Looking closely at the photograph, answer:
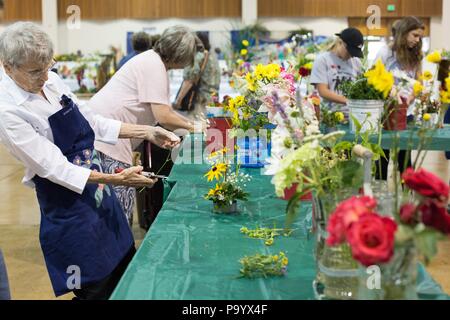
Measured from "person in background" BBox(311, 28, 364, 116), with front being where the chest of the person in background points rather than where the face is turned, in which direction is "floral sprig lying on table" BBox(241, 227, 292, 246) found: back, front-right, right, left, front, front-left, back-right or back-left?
front-right

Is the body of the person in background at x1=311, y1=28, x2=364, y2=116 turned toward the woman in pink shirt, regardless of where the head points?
no

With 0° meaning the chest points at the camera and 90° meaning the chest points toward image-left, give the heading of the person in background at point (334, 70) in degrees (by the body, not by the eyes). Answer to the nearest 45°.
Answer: approximately 315°

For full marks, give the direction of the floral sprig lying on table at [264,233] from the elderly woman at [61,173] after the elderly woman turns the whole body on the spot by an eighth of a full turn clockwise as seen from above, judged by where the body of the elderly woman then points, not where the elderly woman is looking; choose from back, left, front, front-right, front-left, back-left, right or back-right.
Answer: front-left

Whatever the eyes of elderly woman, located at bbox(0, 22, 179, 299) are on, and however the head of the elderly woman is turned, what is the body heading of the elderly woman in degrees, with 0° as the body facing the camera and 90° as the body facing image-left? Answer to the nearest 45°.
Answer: approximately 315°

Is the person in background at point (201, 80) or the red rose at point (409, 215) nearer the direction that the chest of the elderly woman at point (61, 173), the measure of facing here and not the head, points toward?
the red rose

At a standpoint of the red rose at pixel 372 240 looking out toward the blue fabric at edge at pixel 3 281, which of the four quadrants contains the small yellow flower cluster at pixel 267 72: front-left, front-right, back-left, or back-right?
front-right

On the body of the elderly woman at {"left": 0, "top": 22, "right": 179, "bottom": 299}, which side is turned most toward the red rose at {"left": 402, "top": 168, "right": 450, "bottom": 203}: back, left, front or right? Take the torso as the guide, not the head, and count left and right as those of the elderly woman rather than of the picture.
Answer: front

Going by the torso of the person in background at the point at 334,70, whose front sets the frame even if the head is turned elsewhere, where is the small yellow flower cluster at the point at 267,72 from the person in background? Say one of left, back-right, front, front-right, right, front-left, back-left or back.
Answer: front-right

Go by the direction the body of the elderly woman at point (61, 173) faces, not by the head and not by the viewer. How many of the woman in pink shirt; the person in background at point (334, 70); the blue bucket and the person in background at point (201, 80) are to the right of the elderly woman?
0

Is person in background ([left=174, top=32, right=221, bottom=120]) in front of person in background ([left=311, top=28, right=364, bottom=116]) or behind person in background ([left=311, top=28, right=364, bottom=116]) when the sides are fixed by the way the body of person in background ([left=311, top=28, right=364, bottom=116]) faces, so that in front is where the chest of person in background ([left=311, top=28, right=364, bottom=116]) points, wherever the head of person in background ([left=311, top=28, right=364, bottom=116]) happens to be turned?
behind

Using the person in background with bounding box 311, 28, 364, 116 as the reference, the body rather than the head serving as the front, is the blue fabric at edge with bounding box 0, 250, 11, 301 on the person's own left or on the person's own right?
on the person's own right

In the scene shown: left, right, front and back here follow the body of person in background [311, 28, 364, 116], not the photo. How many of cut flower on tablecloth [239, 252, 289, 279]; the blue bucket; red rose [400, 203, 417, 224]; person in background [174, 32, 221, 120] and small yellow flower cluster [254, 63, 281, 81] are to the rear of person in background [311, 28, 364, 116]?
1

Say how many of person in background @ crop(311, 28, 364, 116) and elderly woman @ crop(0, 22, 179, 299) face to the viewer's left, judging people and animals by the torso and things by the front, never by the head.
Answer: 0
